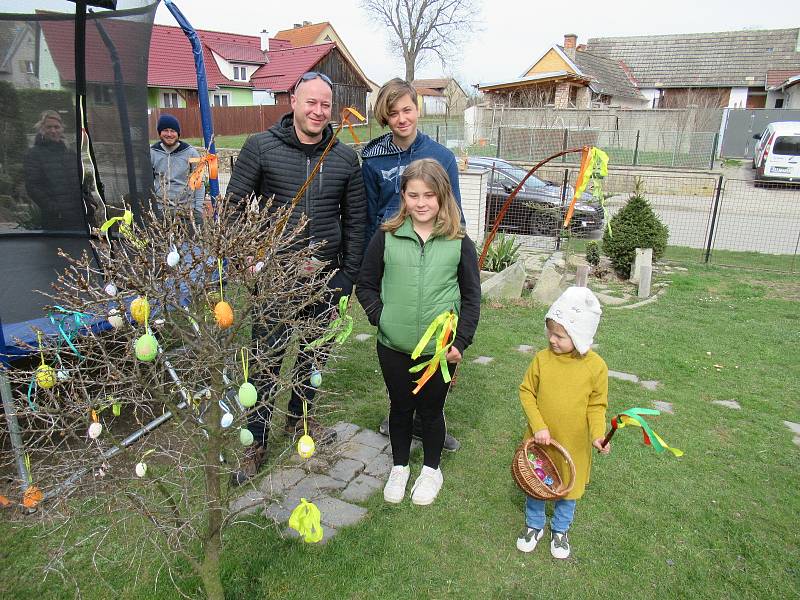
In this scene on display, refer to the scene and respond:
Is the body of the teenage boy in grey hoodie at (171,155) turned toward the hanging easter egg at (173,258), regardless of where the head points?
yes

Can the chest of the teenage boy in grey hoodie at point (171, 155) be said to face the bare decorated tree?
yes

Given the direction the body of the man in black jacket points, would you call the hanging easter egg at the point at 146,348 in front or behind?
in front

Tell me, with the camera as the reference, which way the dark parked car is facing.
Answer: facing the viewer and to the right of the viewer

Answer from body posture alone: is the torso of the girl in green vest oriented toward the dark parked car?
no

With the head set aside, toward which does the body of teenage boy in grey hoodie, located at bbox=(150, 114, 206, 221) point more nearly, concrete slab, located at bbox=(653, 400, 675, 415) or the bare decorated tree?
the bare decorated tree

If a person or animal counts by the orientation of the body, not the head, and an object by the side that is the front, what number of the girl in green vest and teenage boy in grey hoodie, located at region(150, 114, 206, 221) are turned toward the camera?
2

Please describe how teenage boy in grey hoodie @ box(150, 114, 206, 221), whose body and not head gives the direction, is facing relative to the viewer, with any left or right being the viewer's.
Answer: facing the viewer

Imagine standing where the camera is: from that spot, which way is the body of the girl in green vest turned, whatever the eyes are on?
toward the camera

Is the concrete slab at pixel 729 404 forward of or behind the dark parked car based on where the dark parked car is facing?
forward

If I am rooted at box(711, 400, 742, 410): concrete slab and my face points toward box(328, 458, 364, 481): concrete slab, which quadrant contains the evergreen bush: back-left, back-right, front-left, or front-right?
back-right

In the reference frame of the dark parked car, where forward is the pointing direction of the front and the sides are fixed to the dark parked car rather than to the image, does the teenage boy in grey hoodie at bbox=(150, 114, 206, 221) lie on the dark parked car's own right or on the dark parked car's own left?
on the dark parked car's own right

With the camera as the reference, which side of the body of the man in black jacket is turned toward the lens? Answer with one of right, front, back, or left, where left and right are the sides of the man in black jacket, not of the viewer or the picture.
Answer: front

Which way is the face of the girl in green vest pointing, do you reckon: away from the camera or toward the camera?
toward the camera

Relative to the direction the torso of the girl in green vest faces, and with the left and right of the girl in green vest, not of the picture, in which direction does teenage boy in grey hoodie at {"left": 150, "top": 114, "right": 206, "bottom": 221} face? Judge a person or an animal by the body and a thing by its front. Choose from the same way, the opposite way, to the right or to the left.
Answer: the same way

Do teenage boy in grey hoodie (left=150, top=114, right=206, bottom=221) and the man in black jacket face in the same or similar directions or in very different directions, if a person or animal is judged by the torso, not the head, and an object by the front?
same or similar directions

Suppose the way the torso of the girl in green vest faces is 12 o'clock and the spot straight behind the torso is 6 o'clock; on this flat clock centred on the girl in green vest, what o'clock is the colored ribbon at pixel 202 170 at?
The colored ribbon is roughly at 4 o'clock from the girl in green vest.

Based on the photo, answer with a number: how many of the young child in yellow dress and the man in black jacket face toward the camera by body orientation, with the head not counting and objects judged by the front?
2

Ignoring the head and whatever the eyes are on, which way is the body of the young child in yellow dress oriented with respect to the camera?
toward the camera

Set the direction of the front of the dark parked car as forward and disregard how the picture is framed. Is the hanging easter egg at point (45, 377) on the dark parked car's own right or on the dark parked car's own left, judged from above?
on the dark parked car's own right

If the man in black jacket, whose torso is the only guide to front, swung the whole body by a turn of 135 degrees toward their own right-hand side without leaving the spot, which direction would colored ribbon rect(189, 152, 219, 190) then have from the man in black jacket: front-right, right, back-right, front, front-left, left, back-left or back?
front

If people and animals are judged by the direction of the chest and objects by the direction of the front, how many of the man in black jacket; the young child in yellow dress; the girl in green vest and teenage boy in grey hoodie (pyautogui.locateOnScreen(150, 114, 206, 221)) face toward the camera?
4
